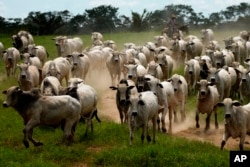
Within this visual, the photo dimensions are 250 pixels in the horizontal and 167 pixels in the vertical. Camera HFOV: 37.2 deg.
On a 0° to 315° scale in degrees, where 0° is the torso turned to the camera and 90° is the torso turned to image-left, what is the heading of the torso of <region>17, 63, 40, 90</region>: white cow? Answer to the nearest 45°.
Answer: approximately 45°

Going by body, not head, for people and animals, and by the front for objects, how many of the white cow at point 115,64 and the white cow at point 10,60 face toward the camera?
2

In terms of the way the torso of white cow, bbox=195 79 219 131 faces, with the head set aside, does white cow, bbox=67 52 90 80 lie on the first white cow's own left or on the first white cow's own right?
on the first white cow's own right

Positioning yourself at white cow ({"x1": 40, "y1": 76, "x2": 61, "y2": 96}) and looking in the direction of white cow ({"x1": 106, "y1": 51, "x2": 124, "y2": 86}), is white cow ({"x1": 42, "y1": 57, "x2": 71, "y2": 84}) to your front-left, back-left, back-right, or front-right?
front-left

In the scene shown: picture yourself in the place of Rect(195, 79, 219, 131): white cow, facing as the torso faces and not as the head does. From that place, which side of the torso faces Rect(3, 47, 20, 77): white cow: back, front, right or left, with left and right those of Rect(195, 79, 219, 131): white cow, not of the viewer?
right

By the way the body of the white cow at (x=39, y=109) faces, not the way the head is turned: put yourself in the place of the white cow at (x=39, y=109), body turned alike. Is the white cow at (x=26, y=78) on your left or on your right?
on your right

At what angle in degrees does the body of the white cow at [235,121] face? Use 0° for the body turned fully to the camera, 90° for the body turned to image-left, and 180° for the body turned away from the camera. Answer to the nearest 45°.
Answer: approximately 45°

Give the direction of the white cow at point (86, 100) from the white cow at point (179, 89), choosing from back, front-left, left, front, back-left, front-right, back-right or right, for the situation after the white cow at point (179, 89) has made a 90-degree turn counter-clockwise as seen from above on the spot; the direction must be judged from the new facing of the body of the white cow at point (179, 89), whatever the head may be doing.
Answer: back-right

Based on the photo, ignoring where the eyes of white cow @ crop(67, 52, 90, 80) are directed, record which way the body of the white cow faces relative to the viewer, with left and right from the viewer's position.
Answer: facing the viewer and to the left of the viewer

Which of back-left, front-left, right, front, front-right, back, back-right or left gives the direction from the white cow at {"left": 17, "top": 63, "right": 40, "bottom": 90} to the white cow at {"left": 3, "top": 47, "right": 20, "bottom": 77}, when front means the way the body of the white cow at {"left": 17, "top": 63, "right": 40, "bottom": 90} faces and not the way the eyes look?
back-right

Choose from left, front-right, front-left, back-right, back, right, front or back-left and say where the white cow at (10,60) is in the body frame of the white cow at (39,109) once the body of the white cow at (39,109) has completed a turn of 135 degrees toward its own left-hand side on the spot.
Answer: back-left

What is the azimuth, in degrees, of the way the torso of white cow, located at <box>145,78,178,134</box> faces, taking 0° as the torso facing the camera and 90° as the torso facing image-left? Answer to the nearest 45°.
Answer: approximately 45°

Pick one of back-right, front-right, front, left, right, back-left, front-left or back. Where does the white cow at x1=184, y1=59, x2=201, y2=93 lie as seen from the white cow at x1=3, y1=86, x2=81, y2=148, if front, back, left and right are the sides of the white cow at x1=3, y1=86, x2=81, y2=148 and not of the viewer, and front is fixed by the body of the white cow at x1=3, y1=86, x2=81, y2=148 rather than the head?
back-right

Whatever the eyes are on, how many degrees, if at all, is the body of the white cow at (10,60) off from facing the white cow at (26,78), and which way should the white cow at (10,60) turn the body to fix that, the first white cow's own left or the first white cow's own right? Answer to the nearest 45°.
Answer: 0° — it already faces it

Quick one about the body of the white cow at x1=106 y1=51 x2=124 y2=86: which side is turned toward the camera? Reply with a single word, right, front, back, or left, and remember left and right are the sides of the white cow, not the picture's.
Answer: front

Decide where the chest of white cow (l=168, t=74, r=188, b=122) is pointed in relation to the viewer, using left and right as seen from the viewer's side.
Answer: facing the viewer
